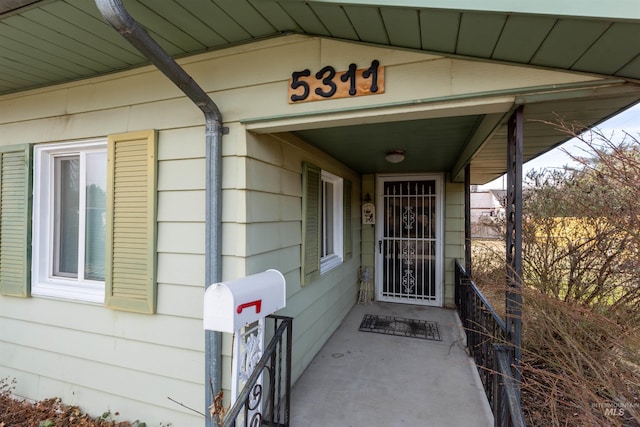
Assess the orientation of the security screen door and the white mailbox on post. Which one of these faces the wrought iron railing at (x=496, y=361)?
the security screen door

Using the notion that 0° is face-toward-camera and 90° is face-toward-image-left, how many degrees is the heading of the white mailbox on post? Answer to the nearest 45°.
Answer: approximately 45°

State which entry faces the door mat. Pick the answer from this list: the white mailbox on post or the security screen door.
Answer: the security screen door

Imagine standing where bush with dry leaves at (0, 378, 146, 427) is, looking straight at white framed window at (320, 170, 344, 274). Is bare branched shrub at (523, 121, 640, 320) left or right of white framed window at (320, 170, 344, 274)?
right

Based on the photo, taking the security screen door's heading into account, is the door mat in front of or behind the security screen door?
in front

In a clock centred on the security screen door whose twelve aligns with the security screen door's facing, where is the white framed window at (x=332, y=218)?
The white framed window is roughly at 1 o'clock from the security screen door.

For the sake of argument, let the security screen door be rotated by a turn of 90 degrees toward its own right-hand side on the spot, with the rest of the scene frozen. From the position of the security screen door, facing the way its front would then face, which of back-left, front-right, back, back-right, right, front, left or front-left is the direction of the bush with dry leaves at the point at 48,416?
front-left

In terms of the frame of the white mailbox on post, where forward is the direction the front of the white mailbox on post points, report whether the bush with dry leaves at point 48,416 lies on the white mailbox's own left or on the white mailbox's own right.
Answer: on the white mailbox's own right

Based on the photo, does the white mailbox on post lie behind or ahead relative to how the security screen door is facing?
ahead

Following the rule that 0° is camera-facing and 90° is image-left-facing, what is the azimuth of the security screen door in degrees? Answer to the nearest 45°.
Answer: approximately 0°

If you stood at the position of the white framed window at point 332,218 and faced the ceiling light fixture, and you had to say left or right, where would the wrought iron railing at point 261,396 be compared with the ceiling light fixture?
right

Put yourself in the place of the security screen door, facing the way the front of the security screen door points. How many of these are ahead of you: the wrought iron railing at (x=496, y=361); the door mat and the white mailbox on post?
3

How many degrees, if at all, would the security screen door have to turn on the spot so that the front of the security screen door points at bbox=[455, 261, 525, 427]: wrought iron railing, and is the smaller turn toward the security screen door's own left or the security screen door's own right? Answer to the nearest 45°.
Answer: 0° — it already faces it

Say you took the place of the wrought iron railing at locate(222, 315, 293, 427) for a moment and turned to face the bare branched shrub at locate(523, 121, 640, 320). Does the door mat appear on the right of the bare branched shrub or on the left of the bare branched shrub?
left

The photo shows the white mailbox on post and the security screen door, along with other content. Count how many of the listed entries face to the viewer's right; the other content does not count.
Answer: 0

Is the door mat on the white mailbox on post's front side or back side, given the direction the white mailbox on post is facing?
on the back side

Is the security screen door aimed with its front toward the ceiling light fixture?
yes
